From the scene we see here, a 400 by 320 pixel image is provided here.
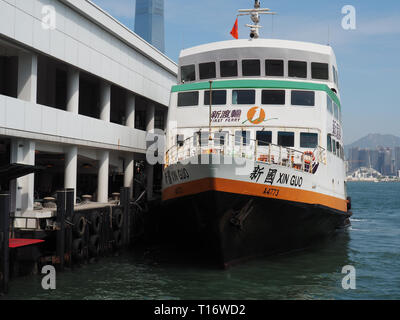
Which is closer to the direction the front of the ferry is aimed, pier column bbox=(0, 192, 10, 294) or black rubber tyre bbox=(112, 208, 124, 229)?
the pier column

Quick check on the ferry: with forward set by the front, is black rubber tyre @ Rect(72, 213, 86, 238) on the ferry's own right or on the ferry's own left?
on the ferry's own right

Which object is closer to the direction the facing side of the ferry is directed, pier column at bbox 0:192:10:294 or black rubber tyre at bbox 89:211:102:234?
the pier column

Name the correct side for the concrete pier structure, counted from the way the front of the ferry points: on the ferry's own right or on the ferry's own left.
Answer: on the ferry's own right

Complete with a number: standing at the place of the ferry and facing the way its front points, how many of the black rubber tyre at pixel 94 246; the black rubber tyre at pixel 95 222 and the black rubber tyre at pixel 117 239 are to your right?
3

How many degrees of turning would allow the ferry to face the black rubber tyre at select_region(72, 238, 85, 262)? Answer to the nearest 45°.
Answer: approximately 45° to its right

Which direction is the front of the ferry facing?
toward the camera

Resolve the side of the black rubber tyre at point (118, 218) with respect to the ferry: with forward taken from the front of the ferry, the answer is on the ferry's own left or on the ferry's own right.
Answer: on the ferry's own right

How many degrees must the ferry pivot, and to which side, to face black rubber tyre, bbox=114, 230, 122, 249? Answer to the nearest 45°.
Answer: approximately 90° to its right
